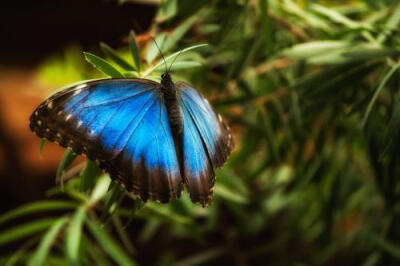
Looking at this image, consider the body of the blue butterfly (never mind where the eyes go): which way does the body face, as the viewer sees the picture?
away from the camera
